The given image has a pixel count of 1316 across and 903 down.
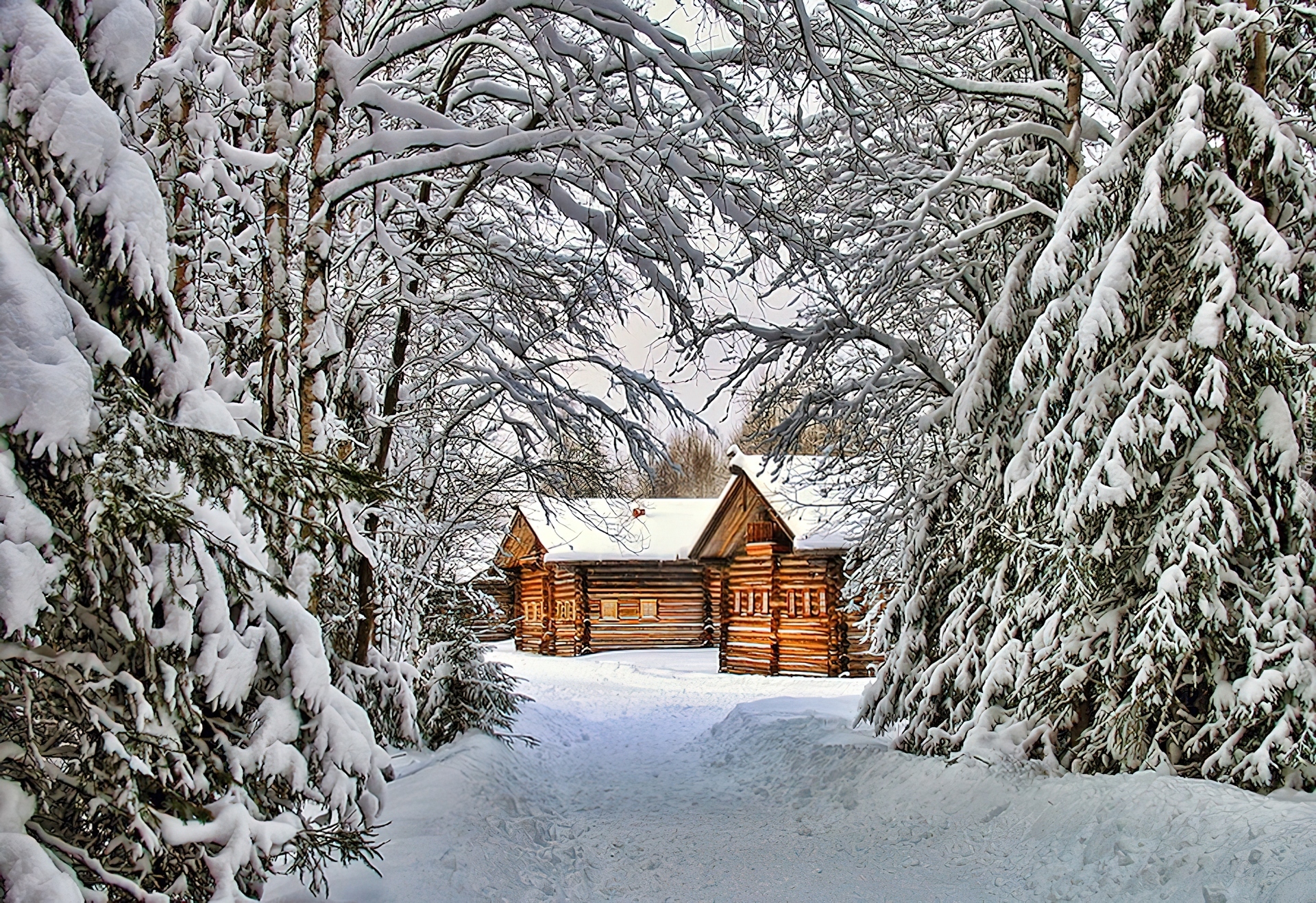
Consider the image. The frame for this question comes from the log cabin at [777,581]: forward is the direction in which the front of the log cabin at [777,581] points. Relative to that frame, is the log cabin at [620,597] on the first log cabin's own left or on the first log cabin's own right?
on the first log cabin's own right

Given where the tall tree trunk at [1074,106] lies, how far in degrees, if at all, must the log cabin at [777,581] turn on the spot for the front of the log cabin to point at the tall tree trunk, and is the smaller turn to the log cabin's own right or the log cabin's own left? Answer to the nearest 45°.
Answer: approximately 45° to the log cabin's own left

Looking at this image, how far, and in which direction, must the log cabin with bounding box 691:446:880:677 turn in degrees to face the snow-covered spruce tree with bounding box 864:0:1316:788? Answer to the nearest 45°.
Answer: approximately 45° to its left

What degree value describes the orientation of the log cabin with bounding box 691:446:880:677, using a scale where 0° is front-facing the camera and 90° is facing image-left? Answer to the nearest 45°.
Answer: approximately 45°
